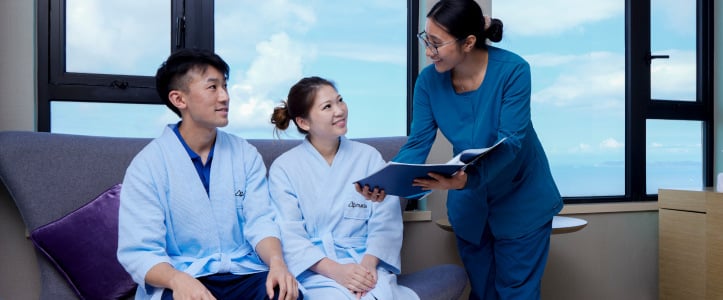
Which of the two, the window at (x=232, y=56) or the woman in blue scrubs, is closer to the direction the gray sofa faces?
the woman in blue scrubs

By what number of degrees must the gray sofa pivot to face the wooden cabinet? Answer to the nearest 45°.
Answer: approximately 90° to its left

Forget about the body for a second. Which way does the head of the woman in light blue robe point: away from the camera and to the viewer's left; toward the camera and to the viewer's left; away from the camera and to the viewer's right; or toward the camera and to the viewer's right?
toward the camera and to the viewer's right

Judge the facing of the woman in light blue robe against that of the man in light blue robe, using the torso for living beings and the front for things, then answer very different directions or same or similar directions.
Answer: same or similar directions

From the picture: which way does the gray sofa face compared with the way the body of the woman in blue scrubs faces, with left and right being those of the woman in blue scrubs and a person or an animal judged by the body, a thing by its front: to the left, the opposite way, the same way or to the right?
to the left

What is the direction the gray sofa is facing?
toward the camera

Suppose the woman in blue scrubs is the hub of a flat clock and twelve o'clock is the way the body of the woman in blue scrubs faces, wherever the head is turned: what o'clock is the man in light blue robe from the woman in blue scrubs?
The man in light blue robe is roughly at 1 o'clock from the woman in blue scrubs.

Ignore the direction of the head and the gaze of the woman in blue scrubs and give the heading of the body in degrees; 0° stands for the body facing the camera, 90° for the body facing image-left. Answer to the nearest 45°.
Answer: approximately 45°

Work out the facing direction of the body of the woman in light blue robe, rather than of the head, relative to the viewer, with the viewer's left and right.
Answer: facing the viewer and to the right of the viewer

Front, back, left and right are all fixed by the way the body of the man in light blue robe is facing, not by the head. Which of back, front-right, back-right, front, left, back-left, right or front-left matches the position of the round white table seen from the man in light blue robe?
front-left

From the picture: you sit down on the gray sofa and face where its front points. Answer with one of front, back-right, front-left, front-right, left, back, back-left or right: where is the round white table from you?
left

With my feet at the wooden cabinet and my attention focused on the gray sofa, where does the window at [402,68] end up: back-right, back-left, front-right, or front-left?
front-right

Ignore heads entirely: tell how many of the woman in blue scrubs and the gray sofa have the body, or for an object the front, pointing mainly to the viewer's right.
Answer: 0

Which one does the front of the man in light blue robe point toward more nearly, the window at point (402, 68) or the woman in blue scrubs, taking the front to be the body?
the woman in blue scrubs

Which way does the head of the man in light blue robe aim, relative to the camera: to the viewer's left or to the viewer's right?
to the viewer's right

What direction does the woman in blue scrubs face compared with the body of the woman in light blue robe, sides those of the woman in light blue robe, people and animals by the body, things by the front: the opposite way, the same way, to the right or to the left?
to the right

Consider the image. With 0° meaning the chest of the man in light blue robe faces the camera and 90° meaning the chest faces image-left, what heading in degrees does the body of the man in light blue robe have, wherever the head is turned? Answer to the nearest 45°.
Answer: approximately 315°
